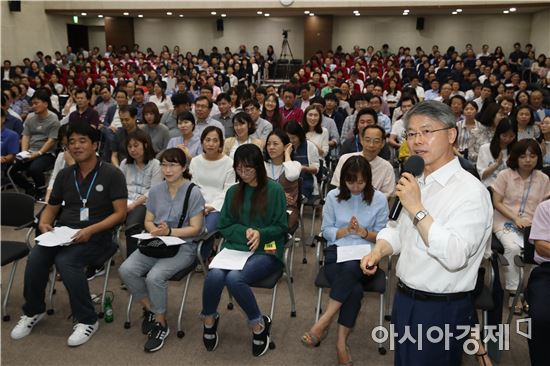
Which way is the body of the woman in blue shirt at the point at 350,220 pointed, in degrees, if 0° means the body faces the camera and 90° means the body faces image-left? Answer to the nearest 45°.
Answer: approximately 0°

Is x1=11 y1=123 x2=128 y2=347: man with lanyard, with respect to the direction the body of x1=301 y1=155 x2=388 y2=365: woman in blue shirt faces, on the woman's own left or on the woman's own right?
on the woman's own right

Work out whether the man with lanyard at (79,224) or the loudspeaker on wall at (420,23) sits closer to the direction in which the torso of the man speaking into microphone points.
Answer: the man with lanyard

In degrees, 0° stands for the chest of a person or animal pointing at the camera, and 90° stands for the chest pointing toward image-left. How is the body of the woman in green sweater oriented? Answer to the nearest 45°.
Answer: approximately 45°

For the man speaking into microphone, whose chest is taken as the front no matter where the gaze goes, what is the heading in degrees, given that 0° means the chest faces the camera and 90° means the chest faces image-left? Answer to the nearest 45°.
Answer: approximately 45°

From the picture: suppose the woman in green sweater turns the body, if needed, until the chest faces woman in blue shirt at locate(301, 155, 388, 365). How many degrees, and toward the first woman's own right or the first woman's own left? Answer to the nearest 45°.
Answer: approximately 135° to the first woman's own left

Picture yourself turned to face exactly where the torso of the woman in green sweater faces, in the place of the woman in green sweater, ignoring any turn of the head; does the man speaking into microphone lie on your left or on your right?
on your left
